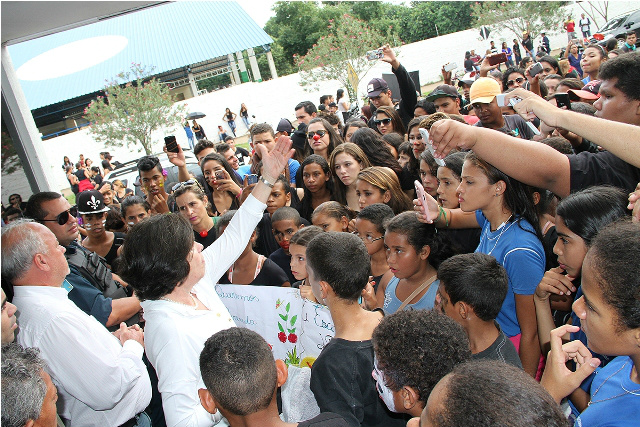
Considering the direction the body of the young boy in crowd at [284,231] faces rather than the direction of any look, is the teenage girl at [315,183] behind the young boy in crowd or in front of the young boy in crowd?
behind

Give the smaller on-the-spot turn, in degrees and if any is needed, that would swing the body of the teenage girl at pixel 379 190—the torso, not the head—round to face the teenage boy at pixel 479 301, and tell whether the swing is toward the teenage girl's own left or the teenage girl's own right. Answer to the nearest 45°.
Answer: approximately 45° to the teenage girl's own left

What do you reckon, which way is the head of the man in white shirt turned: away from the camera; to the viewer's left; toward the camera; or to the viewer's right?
to the viewer's right

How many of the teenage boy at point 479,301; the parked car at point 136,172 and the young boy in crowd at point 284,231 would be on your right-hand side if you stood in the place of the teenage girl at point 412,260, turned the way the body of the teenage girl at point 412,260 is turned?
2

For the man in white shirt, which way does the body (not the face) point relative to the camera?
to the viewer's right

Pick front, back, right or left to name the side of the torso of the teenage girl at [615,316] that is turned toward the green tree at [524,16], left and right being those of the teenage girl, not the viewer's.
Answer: right

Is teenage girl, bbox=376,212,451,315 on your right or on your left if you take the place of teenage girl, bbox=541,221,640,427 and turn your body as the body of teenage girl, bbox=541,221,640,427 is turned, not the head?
on your right

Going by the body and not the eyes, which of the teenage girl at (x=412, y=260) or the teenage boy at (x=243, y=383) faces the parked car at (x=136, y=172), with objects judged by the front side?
the teenage boy

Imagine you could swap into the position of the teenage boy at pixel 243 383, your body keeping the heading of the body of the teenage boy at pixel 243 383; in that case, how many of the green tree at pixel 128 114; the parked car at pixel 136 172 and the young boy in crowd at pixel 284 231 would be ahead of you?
3

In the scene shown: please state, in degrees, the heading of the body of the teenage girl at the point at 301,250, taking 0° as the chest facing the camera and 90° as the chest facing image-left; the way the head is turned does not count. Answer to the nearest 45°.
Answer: approximately 45°

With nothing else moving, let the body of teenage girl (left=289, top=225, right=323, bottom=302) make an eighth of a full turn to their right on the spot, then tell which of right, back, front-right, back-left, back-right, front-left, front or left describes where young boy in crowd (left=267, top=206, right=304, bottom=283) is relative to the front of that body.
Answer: right

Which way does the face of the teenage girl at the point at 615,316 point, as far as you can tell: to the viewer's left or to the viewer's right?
to the viewer's left

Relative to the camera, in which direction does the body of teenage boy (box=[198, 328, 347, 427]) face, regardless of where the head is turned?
away from the camera

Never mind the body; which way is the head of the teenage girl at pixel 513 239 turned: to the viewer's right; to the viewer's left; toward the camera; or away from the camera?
to the viewer's left

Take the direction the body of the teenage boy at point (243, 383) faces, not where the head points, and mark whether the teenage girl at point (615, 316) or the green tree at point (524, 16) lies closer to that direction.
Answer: the green tree

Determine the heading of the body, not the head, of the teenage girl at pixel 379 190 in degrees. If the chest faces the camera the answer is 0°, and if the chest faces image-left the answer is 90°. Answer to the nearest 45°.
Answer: approximately 45°

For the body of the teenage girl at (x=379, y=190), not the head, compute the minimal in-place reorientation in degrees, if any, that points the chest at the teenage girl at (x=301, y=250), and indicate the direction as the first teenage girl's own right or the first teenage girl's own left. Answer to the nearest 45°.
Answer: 0° — they already face them

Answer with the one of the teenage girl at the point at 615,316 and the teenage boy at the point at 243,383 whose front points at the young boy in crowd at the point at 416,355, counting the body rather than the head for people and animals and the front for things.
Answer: the teenage girl
